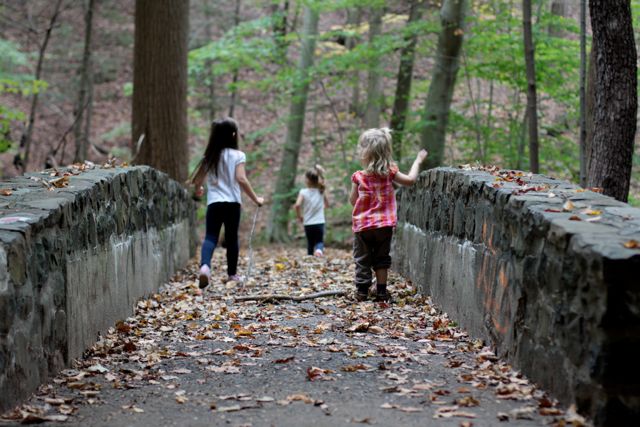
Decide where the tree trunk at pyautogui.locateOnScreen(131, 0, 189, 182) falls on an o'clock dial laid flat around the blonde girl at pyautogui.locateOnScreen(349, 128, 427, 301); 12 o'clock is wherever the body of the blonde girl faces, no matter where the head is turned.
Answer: The tree trunk is roughly at 11 o'clock from the blonde girl.

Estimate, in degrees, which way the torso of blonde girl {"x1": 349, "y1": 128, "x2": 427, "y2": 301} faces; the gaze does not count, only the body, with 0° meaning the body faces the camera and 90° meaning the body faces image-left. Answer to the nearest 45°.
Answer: approximately 180°

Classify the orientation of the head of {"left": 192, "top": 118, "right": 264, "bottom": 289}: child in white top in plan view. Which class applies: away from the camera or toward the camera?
away from the camera

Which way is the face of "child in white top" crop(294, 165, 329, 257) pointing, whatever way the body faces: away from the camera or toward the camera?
away from the camera

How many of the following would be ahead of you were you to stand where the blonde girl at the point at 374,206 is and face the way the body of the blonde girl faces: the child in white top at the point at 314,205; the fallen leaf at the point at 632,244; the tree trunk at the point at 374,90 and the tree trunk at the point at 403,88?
3

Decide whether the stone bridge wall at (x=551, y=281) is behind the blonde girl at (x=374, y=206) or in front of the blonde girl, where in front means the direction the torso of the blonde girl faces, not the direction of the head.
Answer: behind

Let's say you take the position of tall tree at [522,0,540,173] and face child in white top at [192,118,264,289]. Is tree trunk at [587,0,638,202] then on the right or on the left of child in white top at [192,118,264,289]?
left

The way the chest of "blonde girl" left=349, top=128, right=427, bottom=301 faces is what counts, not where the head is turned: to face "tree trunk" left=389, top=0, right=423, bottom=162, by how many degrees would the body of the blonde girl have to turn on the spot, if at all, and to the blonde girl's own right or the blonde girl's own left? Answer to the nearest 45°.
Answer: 0° — they already face it
